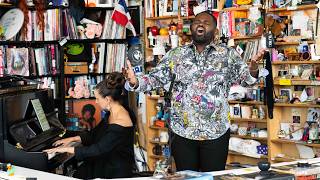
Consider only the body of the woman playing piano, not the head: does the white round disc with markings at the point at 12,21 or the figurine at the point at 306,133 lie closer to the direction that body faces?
the white round disc with markings

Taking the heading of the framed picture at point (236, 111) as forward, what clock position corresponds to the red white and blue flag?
The red white and blue flag is roughly at 4 o'clock from the framed picture.

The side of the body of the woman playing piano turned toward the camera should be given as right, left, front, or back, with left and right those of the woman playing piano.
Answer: left

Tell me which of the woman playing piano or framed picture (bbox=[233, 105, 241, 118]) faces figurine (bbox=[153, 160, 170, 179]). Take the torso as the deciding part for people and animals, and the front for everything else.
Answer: the framed picture

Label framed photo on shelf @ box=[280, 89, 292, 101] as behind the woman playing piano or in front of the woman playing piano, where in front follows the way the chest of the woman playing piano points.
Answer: behind

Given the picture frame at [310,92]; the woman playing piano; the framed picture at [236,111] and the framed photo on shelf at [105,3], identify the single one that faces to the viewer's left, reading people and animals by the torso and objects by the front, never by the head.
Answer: the woman playing piano

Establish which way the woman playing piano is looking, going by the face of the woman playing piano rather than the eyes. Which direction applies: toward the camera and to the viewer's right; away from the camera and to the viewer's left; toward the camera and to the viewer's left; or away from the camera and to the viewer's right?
away from the camera and to the viewer's left

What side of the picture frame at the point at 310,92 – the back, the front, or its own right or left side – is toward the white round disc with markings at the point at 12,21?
right

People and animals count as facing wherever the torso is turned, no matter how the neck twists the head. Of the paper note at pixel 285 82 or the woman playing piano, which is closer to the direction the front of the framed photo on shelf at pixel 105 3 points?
the woman playing piano

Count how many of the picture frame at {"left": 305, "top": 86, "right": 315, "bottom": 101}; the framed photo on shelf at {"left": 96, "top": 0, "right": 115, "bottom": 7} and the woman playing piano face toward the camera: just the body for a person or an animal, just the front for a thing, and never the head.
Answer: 2

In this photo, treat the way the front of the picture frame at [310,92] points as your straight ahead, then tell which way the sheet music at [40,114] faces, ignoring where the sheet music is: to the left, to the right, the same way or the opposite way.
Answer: to the left
